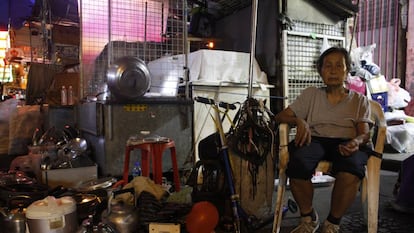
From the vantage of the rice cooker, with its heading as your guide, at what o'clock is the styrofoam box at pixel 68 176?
The styrofoam box is roughly at 6 o'clock from the rice cooker.

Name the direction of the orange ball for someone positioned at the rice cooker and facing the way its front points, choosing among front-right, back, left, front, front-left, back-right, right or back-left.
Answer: left

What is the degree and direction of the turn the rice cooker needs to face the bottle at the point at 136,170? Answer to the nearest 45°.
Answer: approximately 135° to its left

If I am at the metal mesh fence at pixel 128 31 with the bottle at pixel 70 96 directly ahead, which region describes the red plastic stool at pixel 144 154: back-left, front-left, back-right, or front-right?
back-left

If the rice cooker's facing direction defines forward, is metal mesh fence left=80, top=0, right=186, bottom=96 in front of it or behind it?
behind

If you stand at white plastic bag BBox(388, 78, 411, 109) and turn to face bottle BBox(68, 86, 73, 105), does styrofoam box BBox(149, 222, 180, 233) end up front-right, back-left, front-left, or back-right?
front-left

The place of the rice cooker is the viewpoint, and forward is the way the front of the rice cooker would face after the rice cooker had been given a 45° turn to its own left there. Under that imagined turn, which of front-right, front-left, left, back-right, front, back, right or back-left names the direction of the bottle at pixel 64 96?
back-left

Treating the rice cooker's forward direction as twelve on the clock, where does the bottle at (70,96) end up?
The bottle is roughly at 6 o'clock from the rice cooker.

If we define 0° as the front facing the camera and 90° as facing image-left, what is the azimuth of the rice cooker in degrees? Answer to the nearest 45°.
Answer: approximately 0°
